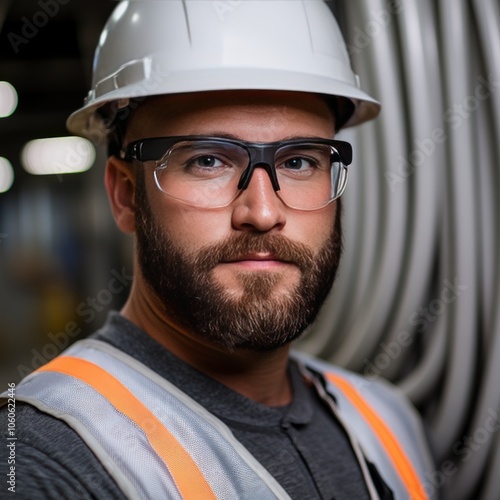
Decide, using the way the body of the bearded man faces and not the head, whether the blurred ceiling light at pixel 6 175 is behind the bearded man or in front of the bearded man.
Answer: behind

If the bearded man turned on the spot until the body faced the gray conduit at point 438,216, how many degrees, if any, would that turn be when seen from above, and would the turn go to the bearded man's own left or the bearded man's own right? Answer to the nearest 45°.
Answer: approximately 90° to the bearded man's own left

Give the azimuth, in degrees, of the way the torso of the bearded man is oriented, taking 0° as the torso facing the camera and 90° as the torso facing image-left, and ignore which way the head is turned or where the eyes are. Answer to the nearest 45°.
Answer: approximately 315°
